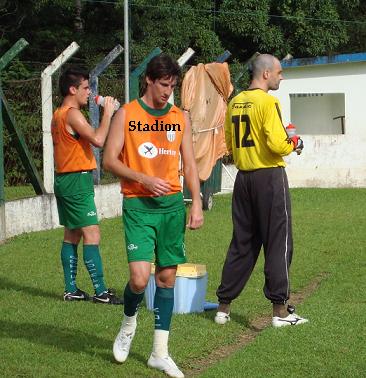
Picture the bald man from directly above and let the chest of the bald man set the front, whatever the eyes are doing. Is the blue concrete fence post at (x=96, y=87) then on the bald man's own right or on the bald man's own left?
on the bald man's own left

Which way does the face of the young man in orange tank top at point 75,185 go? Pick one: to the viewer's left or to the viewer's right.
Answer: to the viewer's right

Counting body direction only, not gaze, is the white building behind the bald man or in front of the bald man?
in front

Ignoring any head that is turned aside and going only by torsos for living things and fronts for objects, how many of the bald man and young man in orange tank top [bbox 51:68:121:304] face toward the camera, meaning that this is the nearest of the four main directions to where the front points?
0

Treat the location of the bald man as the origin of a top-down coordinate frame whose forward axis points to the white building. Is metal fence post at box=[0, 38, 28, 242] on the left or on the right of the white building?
left

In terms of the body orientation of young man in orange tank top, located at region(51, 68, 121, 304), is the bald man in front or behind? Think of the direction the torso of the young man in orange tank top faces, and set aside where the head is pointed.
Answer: in front

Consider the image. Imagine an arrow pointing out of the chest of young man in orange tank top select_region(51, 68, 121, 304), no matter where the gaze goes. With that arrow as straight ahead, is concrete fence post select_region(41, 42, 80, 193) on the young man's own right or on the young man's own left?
on the young man's own left

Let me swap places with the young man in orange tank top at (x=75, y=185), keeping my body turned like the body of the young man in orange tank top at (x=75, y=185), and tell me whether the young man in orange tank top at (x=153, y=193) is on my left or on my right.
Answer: on my right

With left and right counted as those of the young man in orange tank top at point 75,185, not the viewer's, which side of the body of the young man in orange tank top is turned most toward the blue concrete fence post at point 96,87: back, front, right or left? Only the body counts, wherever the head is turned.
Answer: left

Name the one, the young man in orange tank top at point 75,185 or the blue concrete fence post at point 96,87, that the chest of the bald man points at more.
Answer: the blue concrete fence post

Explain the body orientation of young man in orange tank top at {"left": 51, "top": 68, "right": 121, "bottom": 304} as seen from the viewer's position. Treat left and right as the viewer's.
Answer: facing to the right of the viewer

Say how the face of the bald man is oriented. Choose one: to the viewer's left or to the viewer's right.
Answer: to the viewer's right

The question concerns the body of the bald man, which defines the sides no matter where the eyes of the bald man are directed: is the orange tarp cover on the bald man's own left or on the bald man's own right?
on the bald man's own left

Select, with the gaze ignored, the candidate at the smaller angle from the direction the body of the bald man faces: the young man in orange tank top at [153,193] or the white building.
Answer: the white building

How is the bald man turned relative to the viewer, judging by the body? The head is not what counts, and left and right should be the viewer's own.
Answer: facing away from the viewer and to the right of the viewer
